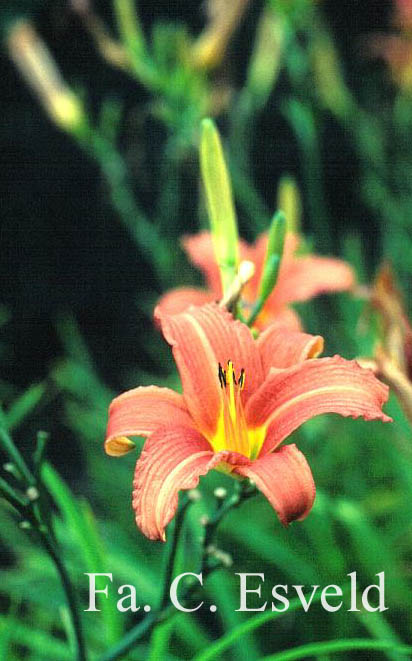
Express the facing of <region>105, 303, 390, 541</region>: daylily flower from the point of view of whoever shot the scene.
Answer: facing the viewer
